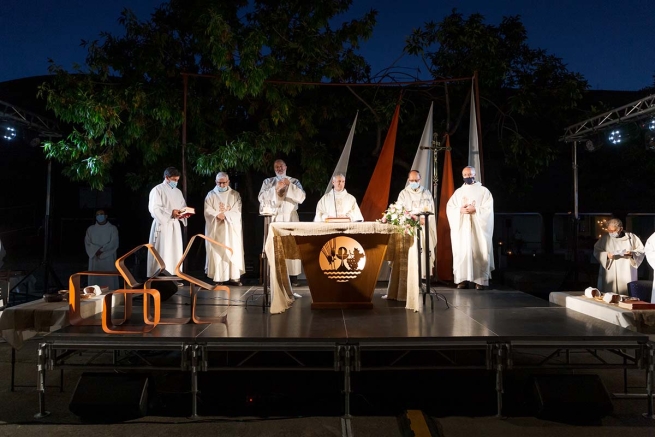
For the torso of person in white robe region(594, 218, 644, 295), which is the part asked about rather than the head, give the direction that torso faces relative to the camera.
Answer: toward the camera

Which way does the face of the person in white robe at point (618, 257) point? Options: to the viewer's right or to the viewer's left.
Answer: to the viewer's left

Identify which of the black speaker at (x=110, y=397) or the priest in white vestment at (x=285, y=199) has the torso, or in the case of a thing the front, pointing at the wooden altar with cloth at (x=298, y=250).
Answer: the priest in white vestment

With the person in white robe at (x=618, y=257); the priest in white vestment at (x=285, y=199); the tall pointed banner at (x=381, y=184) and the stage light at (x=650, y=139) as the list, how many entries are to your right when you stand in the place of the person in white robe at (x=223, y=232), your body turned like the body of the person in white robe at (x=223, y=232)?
0

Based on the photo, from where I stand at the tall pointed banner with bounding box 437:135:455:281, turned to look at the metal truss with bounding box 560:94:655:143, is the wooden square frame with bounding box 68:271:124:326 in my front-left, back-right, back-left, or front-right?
back-right

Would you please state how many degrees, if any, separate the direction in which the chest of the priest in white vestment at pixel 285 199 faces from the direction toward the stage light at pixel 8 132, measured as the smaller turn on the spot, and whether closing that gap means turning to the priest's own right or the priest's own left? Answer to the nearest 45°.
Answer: approximately 90° to the priest's own right

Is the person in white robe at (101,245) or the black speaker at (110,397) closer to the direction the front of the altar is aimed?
the black speaker

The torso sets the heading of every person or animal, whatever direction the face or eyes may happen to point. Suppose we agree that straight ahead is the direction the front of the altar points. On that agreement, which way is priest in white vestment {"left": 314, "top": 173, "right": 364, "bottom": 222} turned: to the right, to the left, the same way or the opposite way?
the same way

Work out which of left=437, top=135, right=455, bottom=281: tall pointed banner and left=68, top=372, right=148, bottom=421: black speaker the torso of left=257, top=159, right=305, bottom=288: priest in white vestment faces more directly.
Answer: the black speaker

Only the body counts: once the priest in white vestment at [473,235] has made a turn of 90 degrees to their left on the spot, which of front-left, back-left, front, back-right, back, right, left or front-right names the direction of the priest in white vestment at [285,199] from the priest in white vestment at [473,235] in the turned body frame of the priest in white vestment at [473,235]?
back

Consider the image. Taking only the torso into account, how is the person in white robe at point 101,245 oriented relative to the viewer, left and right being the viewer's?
facing the viewer

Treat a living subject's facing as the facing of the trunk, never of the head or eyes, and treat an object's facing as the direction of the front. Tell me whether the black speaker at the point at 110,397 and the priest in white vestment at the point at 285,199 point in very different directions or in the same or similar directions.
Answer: same or similar directions

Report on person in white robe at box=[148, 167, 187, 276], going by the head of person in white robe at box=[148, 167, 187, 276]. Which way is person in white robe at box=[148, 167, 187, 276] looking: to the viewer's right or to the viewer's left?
to the viewer's right

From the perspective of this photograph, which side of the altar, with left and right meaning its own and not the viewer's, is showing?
front

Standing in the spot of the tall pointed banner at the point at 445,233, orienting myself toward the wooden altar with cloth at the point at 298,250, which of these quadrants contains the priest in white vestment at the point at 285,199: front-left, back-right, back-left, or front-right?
front-right

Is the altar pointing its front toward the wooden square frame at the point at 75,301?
no

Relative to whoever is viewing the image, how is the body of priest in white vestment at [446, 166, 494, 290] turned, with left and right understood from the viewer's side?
facing the viewer

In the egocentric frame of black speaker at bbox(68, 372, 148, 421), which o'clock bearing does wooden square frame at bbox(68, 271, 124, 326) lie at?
The wooden square frame is roughly at 5 o'clock from the black speaker.

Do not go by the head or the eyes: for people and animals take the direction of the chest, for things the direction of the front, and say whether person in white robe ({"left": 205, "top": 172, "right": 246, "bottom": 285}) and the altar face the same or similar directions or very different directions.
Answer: same or similar directions

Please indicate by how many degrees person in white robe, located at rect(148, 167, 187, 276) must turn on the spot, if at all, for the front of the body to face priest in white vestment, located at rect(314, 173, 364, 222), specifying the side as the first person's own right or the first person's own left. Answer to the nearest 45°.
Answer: approximately 45° to the first person's own left

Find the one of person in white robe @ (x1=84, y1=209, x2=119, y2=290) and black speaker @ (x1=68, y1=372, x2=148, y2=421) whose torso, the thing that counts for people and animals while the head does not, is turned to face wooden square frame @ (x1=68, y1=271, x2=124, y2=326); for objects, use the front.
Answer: the person in white robe
